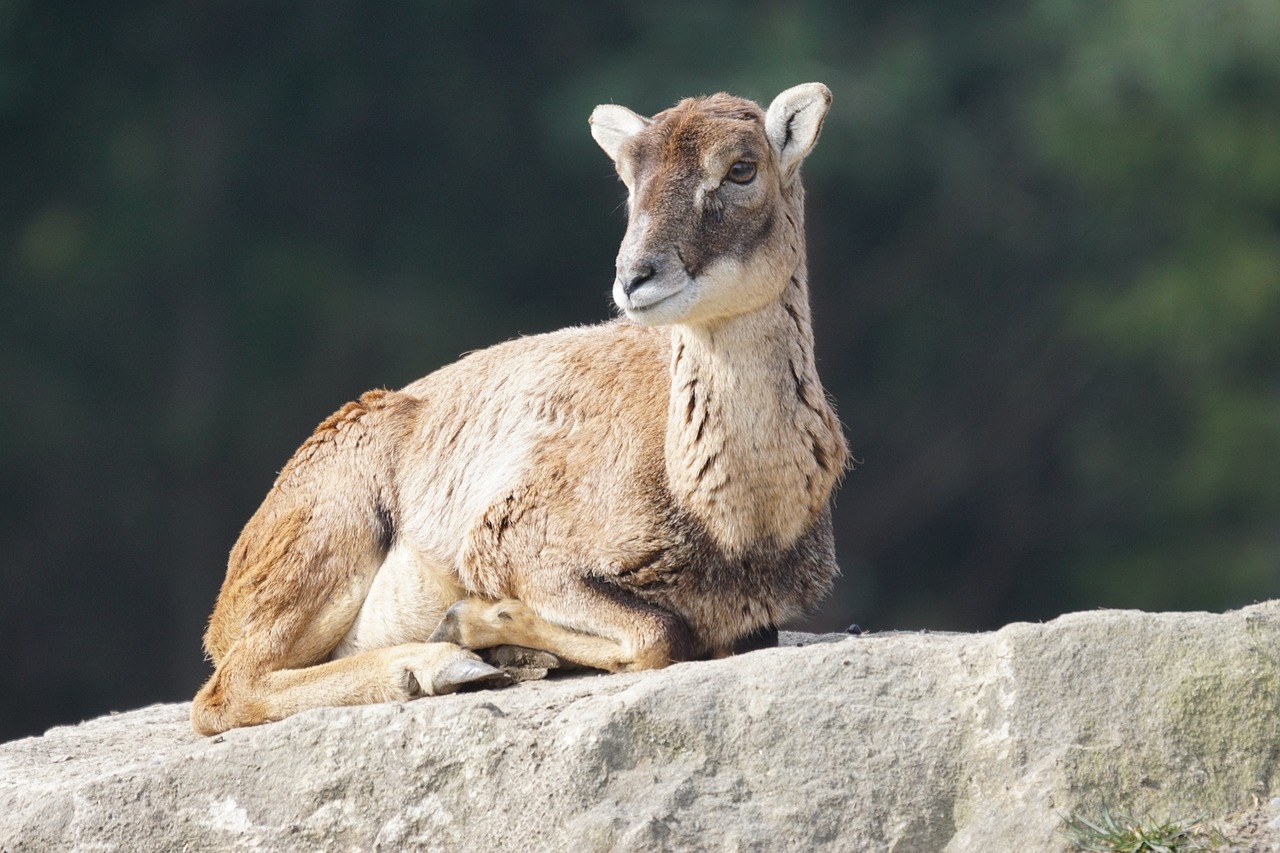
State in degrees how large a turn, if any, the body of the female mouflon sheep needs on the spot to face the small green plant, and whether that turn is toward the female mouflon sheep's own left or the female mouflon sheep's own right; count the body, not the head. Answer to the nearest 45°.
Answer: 0° — it already faces it

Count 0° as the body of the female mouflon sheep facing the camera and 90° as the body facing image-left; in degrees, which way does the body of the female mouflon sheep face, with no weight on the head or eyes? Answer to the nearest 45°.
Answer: approximately 315°
